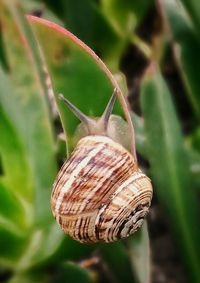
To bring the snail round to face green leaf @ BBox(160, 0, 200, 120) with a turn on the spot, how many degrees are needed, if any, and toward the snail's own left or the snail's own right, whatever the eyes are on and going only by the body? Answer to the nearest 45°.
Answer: approximately 45° to the snail's own right

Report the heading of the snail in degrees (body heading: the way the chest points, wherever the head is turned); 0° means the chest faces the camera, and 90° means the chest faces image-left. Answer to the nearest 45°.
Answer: approximately 180°
